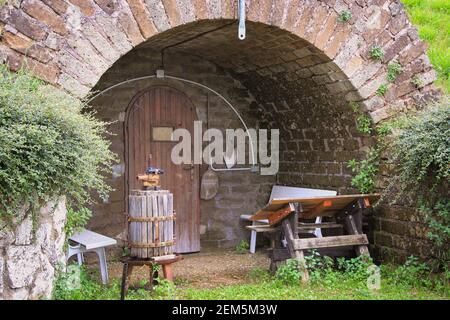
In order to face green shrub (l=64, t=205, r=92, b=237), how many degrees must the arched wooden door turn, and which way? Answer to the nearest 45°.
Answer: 0° — it already faces it

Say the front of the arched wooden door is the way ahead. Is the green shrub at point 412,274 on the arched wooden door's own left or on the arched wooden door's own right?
on the arched wooden door's own left

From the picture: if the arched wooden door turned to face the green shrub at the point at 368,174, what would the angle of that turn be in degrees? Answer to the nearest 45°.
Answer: approximately 45° to its left

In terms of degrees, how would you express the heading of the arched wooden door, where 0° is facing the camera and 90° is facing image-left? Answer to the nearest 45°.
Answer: approximately 0°

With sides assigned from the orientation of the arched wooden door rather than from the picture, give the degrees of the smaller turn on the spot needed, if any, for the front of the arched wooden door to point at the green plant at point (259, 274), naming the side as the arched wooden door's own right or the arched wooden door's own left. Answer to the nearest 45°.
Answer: approximately 45° to the arched wooden door's own left
